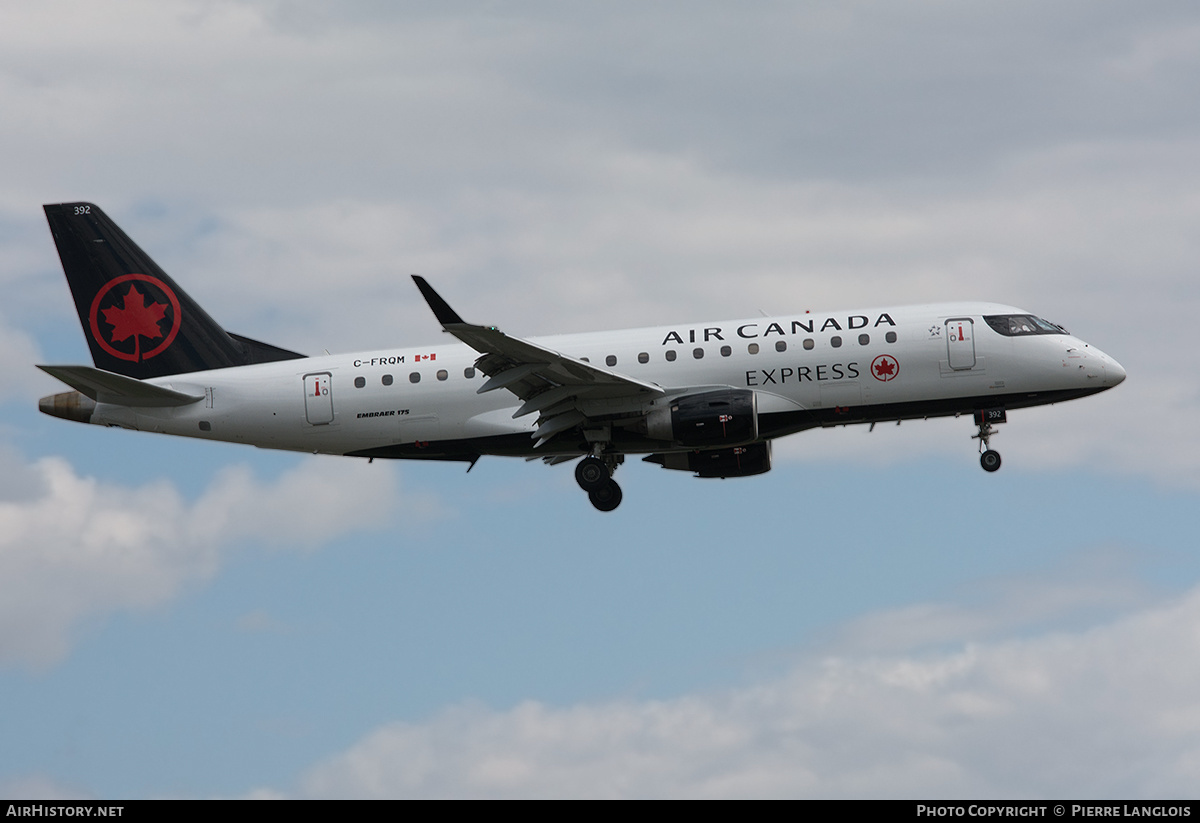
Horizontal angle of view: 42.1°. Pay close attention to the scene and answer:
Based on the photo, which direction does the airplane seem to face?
to the viewer's right
